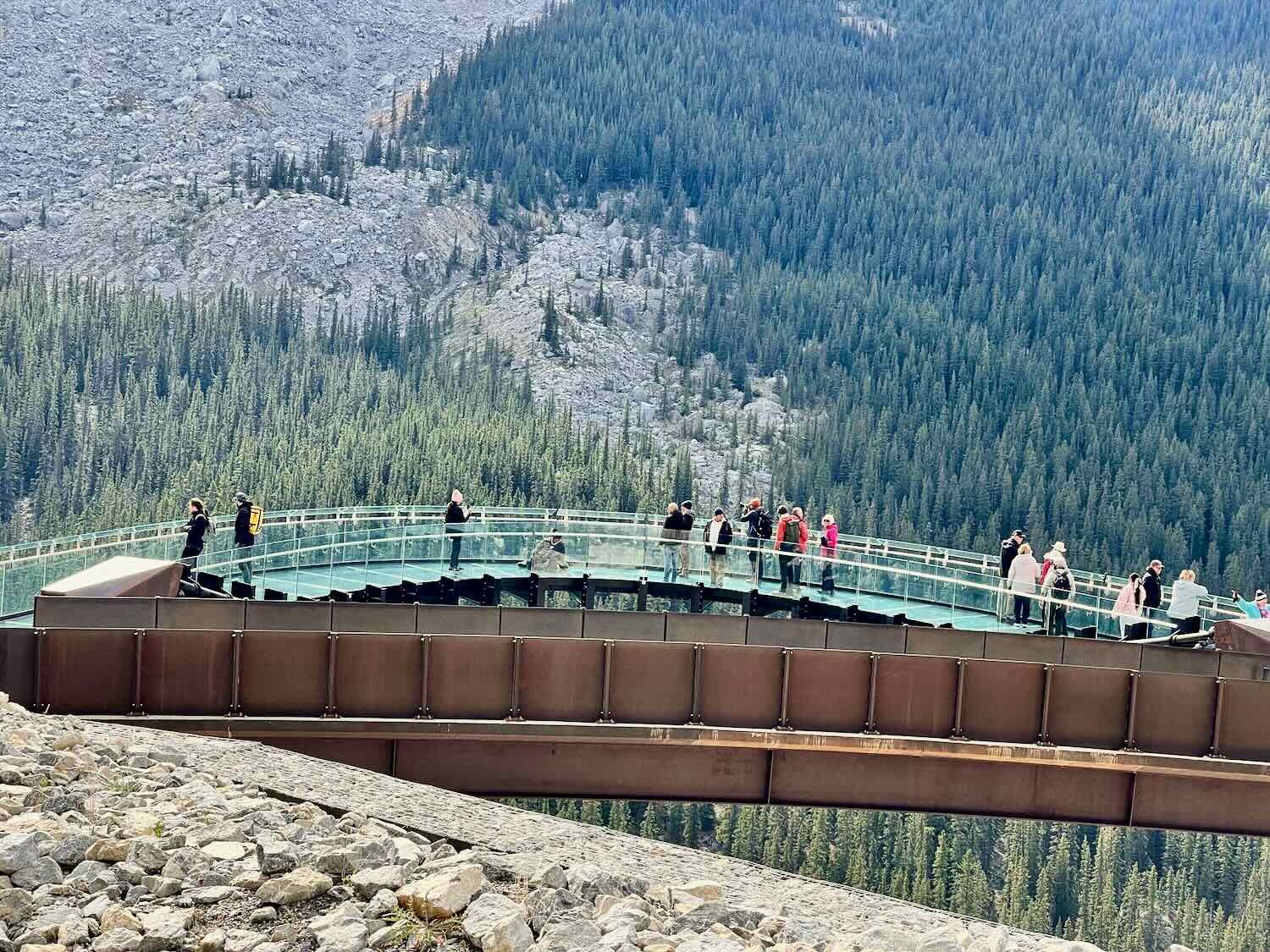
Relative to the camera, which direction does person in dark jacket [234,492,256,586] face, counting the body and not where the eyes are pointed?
to the viewer's left

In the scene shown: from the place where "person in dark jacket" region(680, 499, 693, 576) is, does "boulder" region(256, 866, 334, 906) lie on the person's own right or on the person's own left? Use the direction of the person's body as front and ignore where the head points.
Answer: on the person's own left

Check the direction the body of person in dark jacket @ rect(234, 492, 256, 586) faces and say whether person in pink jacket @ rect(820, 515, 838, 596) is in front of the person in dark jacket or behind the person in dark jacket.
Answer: behind
